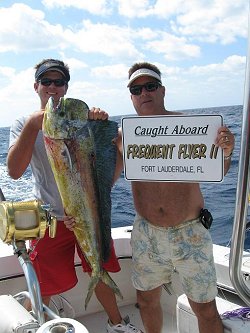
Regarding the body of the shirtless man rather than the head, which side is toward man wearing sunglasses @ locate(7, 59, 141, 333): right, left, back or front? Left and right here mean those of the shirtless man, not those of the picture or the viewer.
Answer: right

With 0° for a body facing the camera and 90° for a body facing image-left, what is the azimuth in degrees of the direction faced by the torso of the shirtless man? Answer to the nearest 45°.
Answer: approximately 0°
